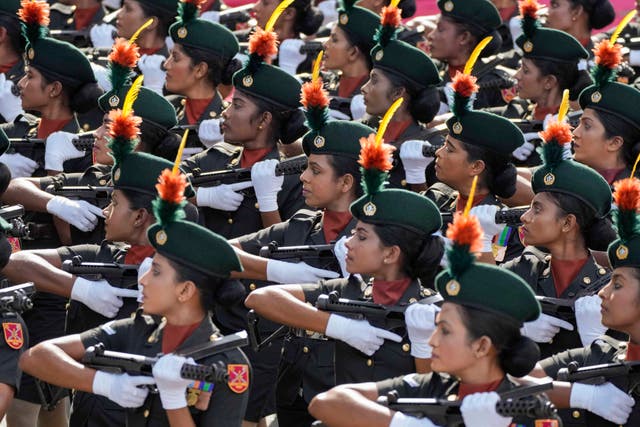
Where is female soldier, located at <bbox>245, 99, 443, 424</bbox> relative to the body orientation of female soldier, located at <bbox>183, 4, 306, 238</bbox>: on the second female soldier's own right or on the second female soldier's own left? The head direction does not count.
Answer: on the second female soldier's own left

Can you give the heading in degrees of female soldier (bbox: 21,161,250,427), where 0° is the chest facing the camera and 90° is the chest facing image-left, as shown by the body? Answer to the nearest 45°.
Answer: approximately 45°

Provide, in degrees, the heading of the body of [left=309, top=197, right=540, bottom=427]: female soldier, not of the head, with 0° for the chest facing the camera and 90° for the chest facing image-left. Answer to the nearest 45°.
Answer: approximately 45°

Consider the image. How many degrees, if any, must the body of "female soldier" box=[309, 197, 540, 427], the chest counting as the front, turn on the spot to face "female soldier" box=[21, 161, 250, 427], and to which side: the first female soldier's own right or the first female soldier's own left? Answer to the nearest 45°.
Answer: approximately 45° to the first female soldier's own right

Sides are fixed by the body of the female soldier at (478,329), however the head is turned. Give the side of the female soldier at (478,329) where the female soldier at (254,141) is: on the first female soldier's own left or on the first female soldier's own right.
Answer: on the first female soldier's own right

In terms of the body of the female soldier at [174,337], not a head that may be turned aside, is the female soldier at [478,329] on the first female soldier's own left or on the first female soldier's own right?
on the first female soldier's own left

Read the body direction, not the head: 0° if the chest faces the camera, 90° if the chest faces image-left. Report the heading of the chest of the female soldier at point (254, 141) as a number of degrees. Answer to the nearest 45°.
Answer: approximately 45°

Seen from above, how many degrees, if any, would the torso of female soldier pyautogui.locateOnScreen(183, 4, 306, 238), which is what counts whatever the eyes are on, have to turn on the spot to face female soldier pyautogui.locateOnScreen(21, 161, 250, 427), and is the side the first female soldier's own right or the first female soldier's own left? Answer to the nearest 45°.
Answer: approximately 45° to the first female soldier's own left
